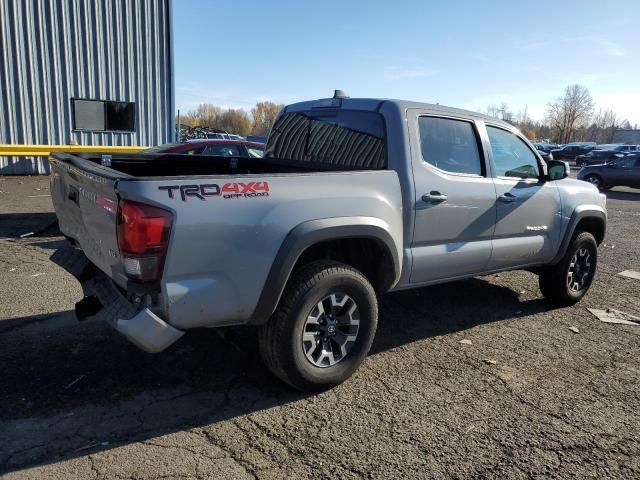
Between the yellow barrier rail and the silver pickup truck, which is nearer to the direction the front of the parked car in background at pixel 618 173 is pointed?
the yellow barrier rail

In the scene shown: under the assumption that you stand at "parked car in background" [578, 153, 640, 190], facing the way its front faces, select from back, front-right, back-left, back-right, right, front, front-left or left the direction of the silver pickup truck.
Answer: left

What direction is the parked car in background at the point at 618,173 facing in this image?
to the viewer's left

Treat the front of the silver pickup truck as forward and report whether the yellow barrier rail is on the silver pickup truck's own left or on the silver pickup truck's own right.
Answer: on the silver pickup truck's own left

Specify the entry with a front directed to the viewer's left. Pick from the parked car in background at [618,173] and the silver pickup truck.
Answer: the parked car in background

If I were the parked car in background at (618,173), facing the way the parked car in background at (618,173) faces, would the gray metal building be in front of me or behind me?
in front

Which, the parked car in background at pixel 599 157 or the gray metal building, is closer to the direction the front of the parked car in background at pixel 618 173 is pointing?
the gray metal building

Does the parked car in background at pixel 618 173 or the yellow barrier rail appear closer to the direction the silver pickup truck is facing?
the parked car in background

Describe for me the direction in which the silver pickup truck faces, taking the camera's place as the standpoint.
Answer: facing away from the viewer and to the right of the viewer

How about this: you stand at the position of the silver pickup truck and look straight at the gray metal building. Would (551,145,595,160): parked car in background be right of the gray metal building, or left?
right

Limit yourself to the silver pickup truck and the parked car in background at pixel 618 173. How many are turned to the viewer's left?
1
